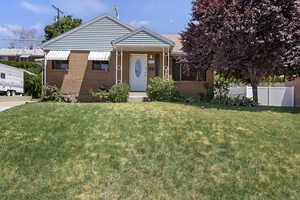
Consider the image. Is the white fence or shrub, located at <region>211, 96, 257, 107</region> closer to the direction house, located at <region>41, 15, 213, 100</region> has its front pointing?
the shrub

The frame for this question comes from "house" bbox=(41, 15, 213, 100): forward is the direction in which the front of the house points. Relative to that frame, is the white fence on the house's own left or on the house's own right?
on the house's own left

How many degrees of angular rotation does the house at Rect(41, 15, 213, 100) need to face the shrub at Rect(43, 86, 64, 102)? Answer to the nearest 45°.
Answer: approximately 45° to its right

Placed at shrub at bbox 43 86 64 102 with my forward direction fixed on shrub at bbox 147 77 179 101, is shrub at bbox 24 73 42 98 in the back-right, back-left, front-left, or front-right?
back-left

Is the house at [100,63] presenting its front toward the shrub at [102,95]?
yes

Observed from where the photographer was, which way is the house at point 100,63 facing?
facing the viewer

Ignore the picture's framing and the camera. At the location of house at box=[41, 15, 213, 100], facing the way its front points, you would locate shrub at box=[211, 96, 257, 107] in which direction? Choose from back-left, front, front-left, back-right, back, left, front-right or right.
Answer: front-left

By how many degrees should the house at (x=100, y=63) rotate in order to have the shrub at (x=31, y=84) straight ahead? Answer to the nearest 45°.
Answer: approximately 135° to its right

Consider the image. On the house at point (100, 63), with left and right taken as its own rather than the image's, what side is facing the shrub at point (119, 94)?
front

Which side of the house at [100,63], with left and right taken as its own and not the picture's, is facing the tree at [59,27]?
back

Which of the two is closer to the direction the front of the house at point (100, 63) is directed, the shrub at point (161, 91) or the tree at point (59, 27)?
the shrub
